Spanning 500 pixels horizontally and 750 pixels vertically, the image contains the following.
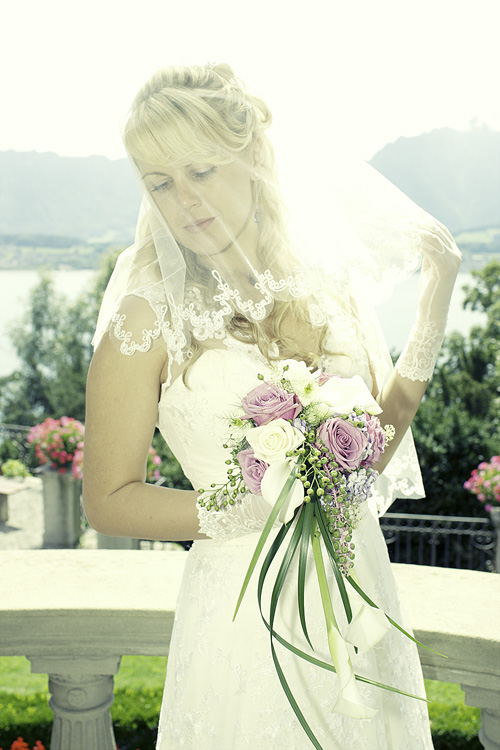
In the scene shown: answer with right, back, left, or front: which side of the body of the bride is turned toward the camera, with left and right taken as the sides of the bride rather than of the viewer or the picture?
front

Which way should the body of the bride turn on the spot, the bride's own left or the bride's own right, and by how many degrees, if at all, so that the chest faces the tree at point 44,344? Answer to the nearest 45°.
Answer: approximately 180°

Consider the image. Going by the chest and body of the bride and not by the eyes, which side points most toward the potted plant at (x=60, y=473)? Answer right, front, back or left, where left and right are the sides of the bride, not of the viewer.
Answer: back

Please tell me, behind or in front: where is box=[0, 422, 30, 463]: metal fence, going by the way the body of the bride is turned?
behind

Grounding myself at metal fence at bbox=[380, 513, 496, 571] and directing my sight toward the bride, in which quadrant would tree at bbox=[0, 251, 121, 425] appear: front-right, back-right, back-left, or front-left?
back-right

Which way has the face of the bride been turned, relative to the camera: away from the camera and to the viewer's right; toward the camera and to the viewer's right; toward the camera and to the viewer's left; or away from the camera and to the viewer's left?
toward the camera and to the viewer's left

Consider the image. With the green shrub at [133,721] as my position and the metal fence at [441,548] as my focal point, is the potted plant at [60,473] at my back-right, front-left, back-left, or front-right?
front-left
